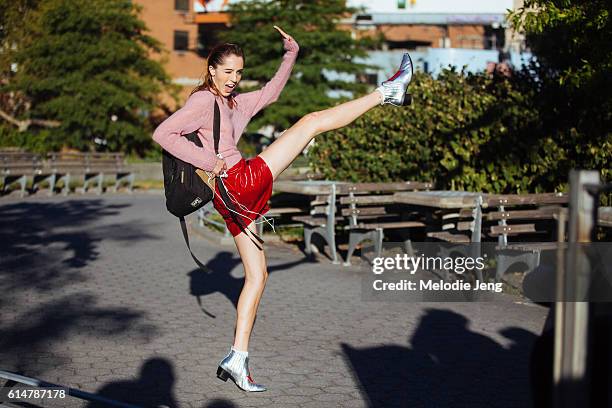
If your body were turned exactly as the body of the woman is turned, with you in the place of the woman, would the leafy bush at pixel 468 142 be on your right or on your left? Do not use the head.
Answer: on your left

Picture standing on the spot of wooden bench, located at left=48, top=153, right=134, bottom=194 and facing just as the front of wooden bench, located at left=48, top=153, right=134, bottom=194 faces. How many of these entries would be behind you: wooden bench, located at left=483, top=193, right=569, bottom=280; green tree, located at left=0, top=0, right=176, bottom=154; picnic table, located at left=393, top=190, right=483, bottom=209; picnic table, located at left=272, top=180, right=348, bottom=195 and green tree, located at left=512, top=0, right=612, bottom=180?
1

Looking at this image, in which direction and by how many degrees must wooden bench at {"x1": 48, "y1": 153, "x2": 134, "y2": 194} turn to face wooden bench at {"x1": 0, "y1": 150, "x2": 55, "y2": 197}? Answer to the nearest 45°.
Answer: approximately 45° to its right

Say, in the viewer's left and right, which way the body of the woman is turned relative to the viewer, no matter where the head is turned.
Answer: facing the viewer and to the right of the viewer

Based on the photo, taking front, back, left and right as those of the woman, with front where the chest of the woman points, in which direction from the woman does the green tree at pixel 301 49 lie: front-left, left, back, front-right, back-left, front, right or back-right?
back-left

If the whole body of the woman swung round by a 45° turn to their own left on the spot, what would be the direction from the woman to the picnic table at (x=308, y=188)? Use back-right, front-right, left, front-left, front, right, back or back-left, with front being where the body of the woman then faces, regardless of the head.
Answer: left

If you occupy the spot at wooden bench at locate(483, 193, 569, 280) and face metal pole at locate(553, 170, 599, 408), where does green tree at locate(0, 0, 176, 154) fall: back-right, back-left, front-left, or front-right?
back-right

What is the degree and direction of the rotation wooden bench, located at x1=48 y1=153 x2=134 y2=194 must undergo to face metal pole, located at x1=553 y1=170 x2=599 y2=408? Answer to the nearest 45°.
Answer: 0° — it already faces it

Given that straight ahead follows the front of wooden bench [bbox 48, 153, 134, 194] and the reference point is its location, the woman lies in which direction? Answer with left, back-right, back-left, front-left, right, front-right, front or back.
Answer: front

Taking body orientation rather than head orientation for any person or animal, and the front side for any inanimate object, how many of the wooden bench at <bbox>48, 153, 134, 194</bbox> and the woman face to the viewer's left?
0

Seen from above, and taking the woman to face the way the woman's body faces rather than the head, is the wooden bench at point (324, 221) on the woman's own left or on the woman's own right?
on the woman's own left

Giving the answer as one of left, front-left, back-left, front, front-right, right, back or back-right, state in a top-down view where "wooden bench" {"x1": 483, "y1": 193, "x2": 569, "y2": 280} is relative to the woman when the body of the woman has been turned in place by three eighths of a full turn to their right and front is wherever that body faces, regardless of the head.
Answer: back-right

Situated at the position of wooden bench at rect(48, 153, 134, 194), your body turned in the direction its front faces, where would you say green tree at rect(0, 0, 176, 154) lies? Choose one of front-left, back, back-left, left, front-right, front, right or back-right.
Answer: back

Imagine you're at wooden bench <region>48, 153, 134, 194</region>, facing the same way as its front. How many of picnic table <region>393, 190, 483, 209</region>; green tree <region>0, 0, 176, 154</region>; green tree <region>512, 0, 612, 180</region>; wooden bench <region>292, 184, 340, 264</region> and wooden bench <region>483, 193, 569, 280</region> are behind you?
1

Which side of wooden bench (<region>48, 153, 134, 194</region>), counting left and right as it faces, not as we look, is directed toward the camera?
front
